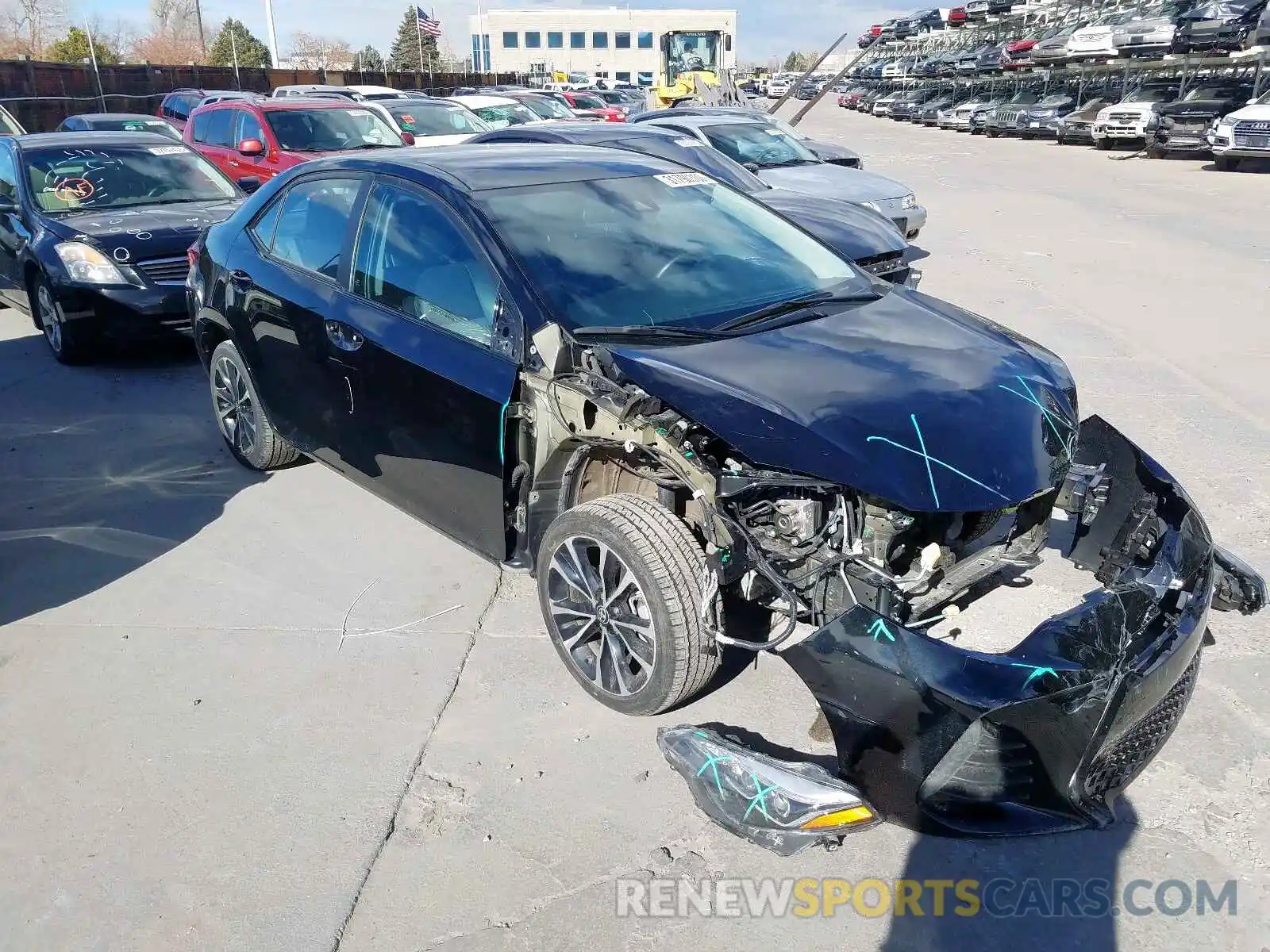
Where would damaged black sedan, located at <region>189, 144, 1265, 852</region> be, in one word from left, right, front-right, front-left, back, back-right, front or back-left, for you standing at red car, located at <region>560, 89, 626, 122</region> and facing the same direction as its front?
front-right

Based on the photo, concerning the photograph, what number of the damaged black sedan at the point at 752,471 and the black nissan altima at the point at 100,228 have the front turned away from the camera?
0

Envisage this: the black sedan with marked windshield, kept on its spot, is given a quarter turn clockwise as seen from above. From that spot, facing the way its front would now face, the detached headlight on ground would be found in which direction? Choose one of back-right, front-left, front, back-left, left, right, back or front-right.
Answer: front-left

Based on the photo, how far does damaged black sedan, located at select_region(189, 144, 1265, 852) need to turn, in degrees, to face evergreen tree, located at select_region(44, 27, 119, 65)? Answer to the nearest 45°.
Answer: approximately 180°

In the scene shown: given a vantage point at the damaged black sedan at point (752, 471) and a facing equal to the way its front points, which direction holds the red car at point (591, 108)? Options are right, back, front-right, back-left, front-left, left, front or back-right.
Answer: back-left

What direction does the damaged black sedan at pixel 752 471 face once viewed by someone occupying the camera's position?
facing the viewer and to the right of the viewer

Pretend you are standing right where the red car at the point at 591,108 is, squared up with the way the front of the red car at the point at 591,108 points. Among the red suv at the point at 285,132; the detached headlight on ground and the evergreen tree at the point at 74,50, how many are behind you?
1

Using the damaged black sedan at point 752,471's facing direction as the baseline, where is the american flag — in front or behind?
behind

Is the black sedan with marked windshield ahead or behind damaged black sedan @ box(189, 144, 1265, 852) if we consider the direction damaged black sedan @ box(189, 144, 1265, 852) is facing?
behind

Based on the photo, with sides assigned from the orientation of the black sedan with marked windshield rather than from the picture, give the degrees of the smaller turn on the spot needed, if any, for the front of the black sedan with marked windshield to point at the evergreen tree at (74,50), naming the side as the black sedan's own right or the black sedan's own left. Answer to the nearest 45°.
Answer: approximately 135° to the black sedan's own left

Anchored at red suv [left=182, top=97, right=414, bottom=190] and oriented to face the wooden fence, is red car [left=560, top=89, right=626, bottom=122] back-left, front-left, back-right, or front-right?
front-right

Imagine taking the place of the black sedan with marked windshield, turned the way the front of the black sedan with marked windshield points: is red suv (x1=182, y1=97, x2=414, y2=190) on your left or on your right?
on your left

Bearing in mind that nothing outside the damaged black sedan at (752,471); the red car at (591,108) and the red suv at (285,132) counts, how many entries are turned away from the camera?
0
